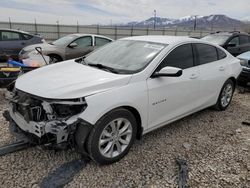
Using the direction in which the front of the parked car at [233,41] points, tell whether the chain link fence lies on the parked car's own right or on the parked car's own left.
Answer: on the parked car's own right

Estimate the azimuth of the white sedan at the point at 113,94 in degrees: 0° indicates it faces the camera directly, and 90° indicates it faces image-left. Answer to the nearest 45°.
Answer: approximately 45°

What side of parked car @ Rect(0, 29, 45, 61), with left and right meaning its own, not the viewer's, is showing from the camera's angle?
left

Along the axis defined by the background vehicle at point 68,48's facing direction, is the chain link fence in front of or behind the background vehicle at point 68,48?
behind

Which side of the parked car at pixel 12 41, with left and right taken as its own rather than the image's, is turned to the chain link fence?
right

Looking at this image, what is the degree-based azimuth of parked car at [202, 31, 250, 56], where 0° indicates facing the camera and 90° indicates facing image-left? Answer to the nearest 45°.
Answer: approximately 45°

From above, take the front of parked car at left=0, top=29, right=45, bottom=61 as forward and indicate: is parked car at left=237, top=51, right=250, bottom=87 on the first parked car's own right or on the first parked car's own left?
on the first parked car's own left

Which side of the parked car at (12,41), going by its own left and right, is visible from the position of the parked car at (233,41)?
back

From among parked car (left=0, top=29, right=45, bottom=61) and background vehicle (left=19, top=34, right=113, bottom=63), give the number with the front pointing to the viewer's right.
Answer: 0

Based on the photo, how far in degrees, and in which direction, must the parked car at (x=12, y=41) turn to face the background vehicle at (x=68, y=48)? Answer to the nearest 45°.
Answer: approximately 135° to its left
